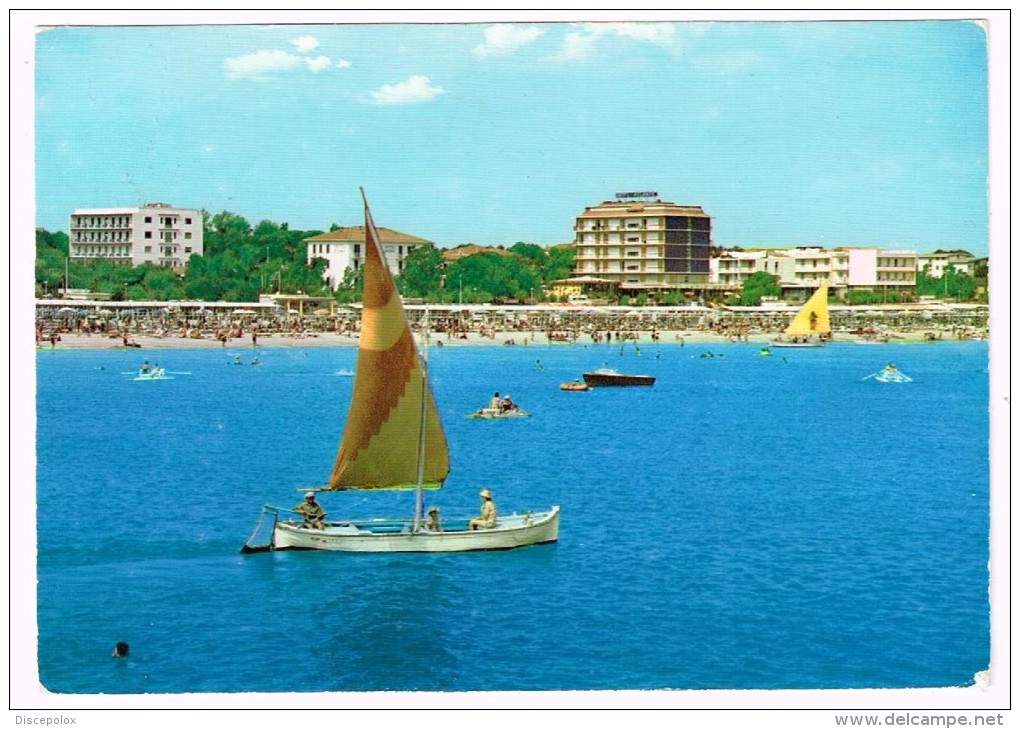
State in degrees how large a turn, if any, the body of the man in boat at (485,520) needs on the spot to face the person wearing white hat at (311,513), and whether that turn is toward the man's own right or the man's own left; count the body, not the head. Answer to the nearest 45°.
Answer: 0° — they already face them

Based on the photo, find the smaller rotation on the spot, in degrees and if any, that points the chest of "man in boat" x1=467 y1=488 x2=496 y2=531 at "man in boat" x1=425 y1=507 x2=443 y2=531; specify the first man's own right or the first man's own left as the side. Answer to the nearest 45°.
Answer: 0° — they already face them

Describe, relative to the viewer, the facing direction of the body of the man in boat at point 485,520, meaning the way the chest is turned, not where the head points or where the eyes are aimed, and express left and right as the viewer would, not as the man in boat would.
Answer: facing to the left of the viewer

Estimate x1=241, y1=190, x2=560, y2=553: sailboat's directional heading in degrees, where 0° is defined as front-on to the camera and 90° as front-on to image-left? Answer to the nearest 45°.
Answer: approximately 270°
